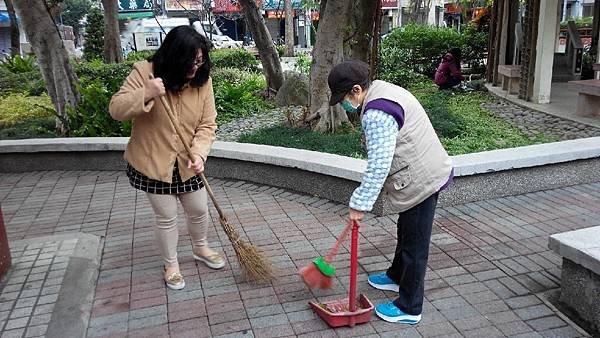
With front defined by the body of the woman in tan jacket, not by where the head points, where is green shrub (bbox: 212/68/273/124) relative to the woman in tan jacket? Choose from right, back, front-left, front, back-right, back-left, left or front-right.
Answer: back-left

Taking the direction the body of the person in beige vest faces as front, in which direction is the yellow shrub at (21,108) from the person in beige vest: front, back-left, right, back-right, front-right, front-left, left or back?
front-right

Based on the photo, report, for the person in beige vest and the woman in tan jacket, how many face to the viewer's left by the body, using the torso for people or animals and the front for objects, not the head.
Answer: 1

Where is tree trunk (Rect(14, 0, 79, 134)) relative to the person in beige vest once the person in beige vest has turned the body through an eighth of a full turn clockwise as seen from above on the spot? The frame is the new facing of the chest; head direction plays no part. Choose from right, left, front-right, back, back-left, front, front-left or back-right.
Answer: front

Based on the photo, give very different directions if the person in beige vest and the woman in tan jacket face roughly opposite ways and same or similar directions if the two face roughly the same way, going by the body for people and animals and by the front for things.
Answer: very different directions

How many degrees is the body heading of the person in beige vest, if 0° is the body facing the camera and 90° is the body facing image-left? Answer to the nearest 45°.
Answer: approximately 90°

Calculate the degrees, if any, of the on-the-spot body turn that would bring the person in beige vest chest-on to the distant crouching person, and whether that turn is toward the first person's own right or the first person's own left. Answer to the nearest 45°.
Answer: approximately 90° to the first person's own right

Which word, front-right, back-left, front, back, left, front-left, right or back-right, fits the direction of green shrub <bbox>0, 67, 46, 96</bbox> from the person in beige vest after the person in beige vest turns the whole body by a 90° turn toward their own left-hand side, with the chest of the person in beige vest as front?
back-right

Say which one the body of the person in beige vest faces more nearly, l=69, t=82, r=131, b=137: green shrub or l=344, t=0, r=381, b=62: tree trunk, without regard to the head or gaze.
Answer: the green shrub

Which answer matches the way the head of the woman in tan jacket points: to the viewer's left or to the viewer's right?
to the viewer's right

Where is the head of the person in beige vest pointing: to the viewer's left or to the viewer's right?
to the viewer's left

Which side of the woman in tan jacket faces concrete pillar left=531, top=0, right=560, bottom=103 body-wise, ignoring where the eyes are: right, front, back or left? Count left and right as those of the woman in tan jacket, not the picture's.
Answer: left

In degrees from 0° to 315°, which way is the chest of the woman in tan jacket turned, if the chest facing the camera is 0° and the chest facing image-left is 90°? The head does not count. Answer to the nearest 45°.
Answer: approximately 315°

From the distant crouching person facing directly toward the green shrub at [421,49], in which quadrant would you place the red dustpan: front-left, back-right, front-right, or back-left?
back-left

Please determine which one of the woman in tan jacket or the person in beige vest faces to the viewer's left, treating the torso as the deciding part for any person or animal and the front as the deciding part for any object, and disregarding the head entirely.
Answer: the person in beige vest

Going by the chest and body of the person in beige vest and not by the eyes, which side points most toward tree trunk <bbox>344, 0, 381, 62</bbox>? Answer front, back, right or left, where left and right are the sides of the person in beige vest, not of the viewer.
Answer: right
